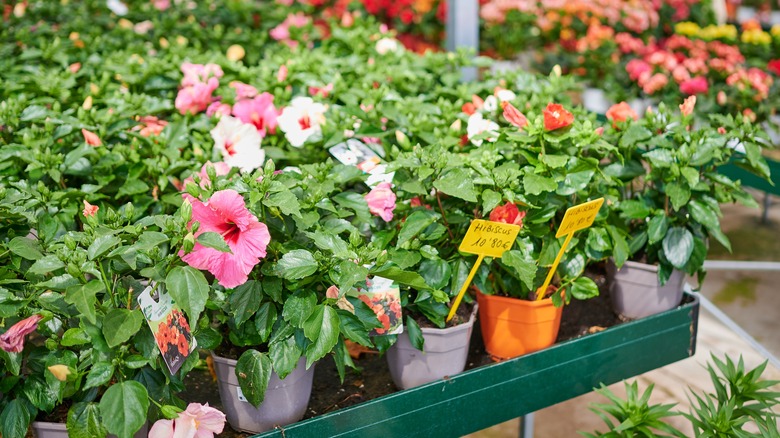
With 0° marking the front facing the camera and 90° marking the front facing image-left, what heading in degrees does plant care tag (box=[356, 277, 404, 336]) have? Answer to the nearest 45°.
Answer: approximately 0°

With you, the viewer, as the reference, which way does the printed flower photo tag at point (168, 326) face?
facing the viewer

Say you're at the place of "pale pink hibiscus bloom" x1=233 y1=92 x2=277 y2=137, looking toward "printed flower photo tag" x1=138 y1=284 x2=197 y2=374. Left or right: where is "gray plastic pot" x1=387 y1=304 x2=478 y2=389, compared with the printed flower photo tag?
left

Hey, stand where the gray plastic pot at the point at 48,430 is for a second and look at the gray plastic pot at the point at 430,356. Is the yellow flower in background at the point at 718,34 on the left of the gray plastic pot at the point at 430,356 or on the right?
left

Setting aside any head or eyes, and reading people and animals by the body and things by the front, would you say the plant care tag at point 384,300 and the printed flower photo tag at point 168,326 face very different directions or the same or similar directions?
same or similar directions

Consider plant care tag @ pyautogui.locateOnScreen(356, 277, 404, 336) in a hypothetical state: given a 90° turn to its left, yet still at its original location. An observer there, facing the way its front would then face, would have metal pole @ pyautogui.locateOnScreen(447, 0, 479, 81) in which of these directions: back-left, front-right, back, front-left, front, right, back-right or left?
left

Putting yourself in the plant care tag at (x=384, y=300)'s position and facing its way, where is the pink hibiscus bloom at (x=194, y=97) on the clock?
The pink hibiscus bloom is roughly at 5 o'clock from the plant care tag.

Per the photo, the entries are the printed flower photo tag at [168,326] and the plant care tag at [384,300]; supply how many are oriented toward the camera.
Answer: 2

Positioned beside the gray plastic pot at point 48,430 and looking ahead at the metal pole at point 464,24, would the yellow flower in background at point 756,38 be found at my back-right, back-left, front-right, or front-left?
front-right

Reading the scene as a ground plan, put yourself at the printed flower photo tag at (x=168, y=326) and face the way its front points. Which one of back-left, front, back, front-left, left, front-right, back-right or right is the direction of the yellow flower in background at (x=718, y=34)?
back-left
